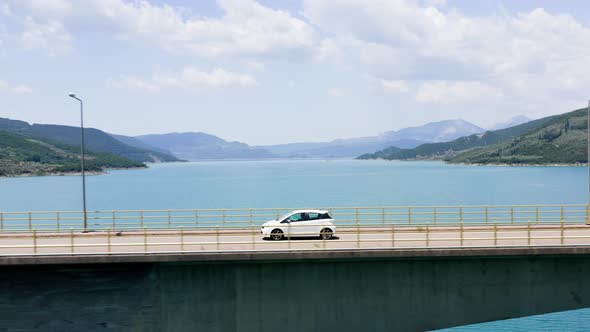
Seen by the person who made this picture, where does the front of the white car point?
facing to the left of the viewer
